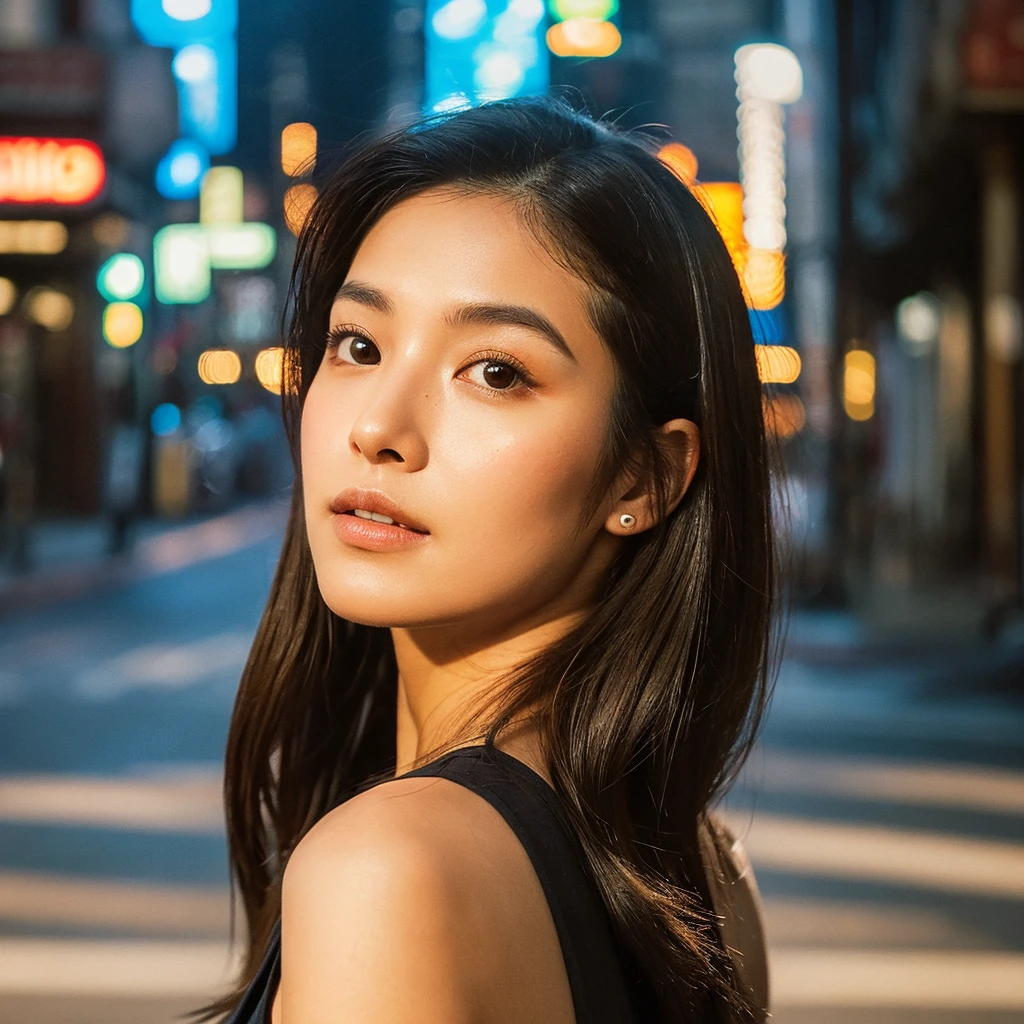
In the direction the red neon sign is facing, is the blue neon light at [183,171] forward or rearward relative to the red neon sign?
rearward

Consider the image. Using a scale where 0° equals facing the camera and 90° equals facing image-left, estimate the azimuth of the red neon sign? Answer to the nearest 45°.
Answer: approximately 0°

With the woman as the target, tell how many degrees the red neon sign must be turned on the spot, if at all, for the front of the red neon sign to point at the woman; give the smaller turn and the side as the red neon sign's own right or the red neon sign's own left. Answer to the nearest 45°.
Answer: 0° — it already faces them

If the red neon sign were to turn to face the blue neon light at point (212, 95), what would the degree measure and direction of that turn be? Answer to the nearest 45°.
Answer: approximately 180°

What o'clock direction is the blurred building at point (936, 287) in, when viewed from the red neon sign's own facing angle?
The blurred building is roughly at 10 o'clock from the red neon sign.

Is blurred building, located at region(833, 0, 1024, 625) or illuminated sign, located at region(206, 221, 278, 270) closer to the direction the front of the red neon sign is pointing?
the blurred building

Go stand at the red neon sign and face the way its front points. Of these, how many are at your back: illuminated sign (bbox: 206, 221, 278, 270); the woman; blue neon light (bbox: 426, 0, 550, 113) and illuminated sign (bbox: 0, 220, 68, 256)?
2
